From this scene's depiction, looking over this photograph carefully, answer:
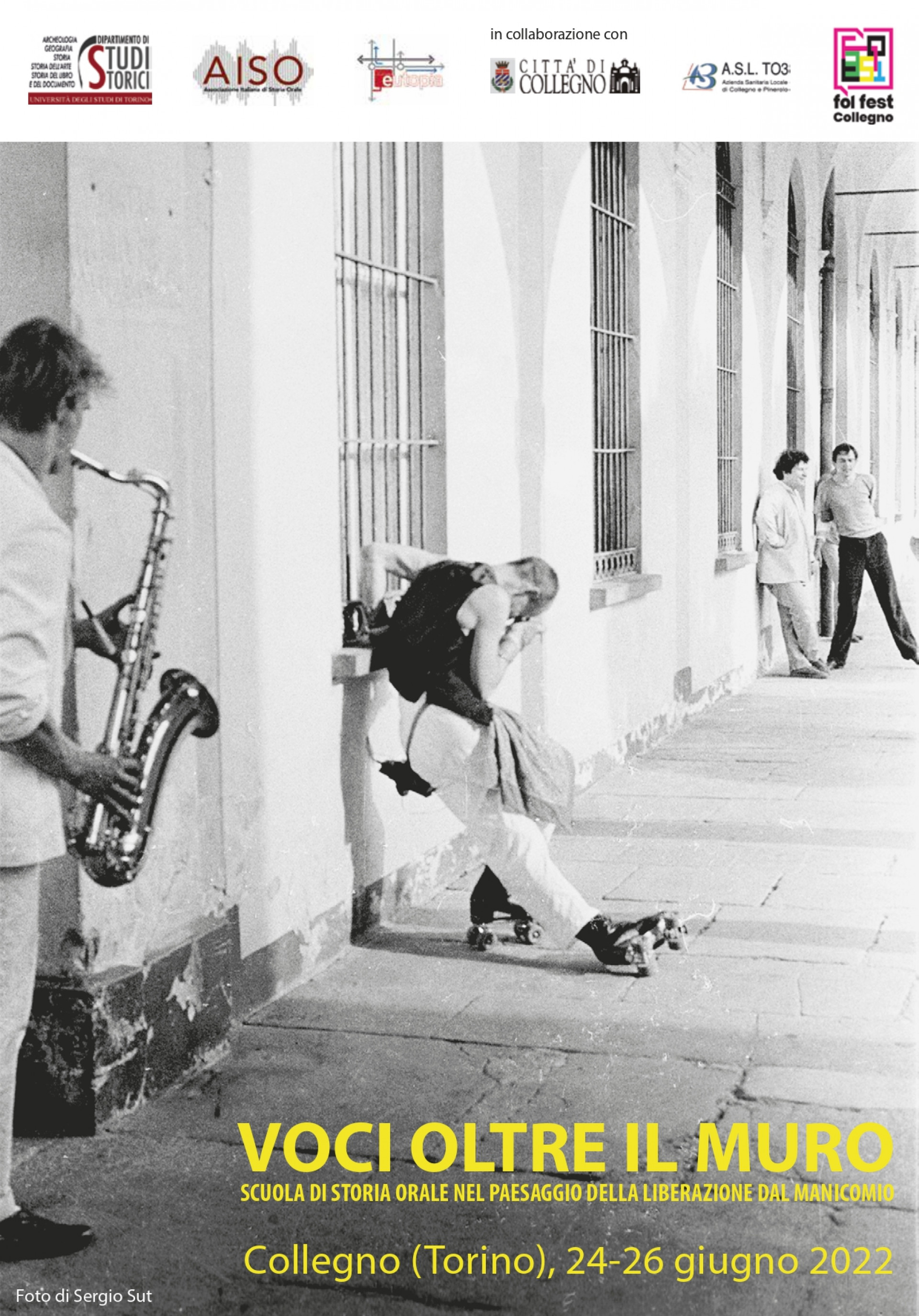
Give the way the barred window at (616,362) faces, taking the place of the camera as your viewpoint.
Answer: facing the viewer and to the right of the viewer

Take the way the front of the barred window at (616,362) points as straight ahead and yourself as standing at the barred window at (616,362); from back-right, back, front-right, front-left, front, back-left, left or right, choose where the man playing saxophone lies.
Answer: front-right

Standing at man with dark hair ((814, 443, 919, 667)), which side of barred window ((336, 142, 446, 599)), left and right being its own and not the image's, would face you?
left

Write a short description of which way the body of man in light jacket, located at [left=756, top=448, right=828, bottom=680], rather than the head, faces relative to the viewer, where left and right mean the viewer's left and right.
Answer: facing to the right of the viewer

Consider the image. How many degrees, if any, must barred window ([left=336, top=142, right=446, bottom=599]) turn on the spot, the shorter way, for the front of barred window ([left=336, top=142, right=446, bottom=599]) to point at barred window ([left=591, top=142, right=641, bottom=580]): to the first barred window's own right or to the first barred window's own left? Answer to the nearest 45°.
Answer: approximately 135° to the first barred window's own left

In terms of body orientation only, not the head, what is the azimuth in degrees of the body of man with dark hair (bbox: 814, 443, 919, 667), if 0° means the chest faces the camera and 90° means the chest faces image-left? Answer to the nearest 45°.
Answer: approximately 0°

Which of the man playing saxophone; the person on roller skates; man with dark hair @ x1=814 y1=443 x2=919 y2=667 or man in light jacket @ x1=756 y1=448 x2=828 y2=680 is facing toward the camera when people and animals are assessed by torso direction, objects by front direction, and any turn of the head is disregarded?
the man with dark hair

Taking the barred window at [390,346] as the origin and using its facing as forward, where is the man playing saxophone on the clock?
The man playing saxophone is roughly at 2 o'clock from the barred window.

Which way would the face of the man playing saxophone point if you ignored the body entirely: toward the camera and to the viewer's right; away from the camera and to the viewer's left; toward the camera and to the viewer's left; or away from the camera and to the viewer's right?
away from the camera and to the viewer's right

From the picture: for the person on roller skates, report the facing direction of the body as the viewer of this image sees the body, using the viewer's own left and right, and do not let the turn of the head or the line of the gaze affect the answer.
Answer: facing to the right of the viewer
